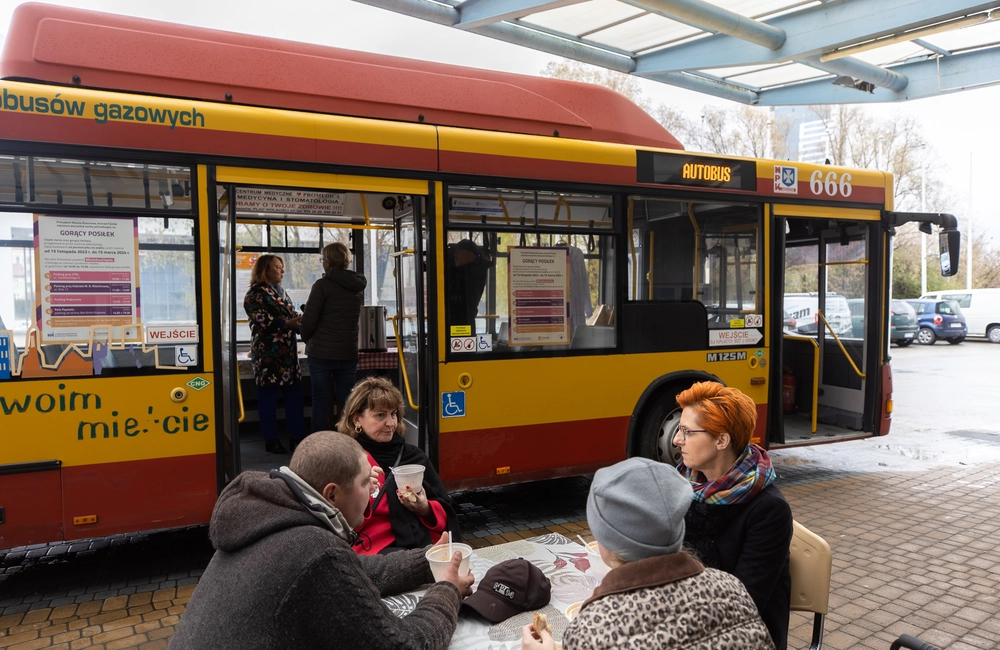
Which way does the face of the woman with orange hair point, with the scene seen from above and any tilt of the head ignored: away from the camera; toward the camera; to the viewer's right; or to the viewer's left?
to the viewer's left

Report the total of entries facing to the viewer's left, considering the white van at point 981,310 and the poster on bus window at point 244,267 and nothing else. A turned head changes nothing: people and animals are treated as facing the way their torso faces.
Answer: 1

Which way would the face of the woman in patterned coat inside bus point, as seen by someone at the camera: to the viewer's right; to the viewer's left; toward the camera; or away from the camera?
to the viewer's right

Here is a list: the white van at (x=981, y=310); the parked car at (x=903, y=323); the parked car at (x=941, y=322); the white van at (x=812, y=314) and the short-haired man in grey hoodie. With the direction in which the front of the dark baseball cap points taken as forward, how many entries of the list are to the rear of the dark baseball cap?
4

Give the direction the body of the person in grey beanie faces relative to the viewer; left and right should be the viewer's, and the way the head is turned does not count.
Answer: facing away from the viewer and to the left of the viewer

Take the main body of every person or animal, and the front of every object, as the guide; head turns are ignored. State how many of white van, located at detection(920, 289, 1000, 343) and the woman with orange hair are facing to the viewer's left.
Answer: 2

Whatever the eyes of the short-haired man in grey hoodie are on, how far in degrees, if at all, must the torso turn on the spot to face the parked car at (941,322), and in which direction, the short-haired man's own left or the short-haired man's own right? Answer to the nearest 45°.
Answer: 0° — they already face it

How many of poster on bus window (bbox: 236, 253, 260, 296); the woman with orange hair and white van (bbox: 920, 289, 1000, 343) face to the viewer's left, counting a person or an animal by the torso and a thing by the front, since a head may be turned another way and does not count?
2

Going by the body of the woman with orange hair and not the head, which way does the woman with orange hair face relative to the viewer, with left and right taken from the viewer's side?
facing to the left of the viewer

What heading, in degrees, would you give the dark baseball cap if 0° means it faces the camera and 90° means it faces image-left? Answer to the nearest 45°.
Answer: approximately 45°

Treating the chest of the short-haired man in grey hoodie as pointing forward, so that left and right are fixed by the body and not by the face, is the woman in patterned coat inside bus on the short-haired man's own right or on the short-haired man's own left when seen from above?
on the short-haired man's own left

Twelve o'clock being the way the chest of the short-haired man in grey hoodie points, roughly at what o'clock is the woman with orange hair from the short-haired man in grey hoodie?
The woman with orange hair is roughly at 1 o'clock from the short-haired man in grey hoodie.

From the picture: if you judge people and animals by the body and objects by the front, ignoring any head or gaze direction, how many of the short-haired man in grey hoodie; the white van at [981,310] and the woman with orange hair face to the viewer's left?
2
